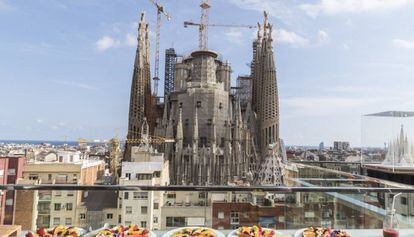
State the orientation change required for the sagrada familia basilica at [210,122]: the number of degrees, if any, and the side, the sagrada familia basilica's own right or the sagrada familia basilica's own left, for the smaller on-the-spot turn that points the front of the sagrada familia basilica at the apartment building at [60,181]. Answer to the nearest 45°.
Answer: approximately 135° to the sagrada familia basilica's own left

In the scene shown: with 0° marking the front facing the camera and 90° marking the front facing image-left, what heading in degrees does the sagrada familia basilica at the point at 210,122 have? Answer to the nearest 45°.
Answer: approximately 180°
